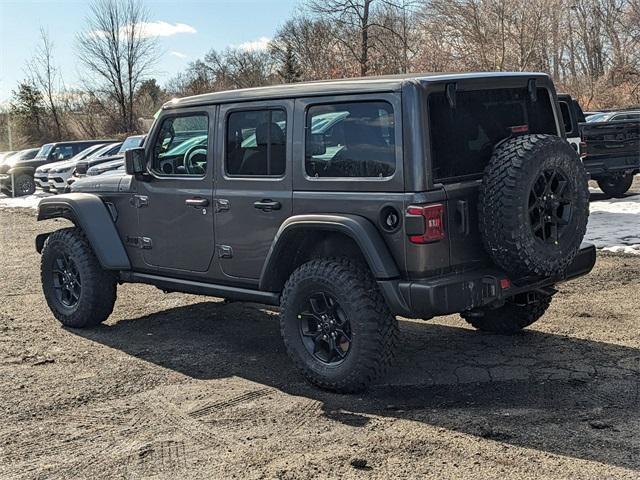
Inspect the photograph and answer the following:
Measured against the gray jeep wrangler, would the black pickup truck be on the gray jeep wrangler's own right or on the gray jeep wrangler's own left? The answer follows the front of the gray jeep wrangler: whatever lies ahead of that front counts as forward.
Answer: on the gray jeep wrangler's own right

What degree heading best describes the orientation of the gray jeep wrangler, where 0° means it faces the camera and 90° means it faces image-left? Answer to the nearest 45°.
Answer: approximately 135°

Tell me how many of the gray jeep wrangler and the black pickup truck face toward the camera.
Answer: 0

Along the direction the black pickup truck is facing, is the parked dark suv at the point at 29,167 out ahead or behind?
ahead

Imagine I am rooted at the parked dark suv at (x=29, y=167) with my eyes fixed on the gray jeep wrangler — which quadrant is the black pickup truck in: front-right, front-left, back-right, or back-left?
front-left

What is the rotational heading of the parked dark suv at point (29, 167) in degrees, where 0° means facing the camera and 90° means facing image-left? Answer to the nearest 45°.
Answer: approximately 45°

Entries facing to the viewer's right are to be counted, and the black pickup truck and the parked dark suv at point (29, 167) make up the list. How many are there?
0

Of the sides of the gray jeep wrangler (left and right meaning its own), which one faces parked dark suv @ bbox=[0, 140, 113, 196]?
front

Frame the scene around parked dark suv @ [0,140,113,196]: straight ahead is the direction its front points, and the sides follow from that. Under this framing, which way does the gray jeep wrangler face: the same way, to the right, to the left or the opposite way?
to the right
